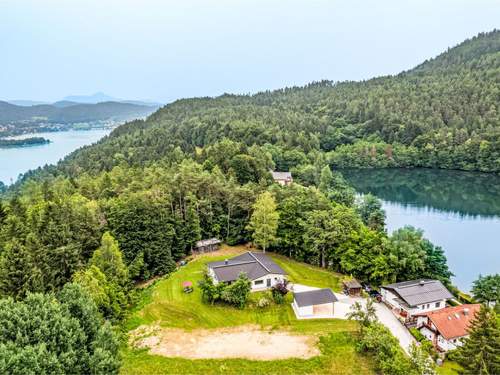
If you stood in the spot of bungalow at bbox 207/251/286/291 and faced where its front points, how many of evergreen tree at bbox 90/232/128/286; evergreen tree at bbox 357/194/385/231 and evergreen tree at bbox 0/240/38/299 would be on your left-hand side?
1

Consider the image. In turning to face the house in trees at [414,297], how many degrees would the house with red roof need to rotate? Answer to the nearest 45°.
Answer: approximately 90° to its right

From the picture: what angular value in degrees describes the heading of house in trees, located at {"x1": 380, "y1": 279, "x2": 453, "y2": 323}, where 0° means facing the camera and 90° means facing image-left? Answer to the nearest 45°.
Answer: approximately 45°

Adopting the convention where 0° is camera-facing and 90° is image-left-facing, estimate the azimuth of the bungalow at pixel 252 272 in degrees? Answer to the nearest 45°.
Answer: approximately 315°

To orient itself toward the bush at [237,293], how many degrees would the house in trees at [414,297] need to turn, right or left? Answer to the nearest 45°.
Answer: approximately 45° to its right

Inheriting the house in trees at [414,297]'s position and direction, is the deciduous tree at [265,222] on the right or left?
on its right

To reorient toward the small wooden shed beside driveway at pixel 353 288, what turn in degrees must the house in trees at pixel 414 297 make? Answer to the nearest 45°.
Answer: approximately 45° to its right

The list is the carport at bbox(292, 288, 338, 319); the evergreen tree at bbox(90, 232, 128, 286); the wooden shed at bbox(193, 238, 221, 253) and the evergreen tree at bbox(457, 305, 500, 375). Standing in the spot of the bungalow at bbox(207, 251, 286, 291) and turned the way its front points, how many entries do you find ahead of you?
2
